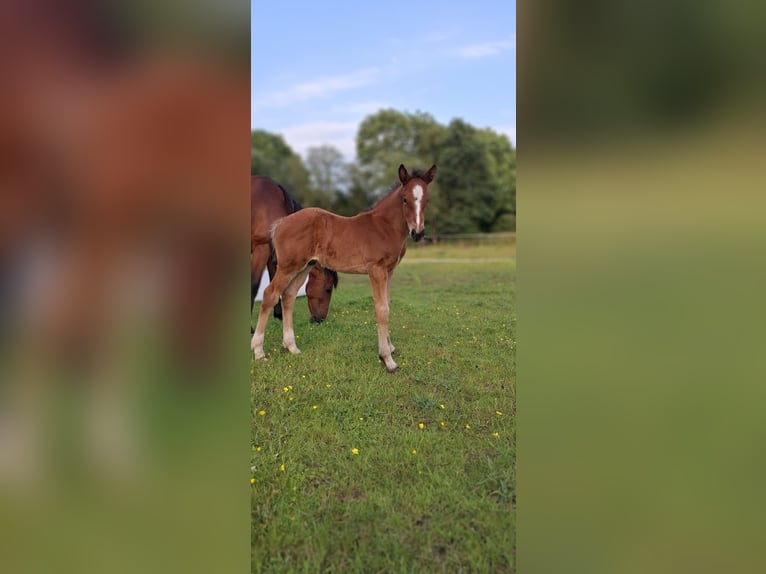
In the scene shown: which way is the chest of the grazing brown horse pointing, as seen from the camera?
to the viewer's right

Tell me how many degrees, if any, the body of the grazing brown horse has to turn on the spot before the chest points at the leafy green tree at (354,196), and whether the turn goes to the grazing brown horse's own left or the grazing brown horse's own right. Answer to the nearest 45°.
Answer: approximately 90° to the grazing brown horse's own left

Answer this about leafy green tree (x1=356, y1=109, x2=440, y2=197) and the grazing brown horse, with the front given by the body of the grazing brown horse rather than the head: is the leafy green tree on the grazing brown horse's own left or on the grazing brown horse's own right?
on the grazing brown horse's own left

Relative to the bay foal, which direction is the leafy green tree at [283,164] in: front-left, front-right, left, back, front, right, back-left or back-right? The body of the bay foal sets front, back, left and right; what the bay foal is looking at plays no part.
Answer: left

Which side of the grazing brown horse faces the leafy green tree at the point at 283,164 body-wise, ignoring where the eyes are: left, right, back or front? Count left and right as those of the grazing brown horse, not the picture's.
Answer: left

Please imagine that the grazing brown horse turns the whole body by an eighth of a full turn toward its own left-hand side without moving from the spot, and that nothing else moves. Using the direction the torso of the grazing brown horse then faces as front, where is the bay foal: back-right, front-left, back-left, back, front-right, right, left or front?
right

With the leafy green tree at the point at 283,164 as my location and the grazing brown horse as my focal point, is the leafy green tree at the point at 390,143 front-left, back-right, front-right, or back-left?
front-left

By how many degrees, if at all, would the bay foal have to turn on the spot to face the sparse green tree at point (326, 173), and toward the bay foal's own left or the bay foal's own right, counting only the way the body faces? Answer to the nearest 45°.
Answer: approximately 90° to the bay foal's own left

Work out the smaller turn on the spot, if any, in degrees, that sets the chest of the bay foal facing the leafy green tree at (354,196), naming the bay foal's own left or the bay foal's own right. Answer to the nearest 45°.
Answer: approximately 90° to the bay foal's own left

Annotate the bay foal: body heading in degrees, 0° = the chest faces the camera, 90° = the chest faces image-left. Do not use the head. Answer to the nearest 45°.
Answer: approximately 270°
